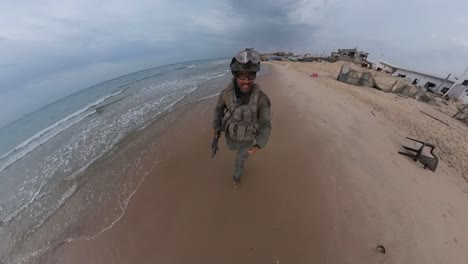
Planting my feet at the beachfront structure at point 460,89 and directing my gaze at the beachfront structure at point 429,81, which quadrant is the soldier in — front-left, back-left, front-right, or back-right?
back-left

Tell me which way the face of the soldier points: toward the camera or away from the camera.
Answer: toward the camera

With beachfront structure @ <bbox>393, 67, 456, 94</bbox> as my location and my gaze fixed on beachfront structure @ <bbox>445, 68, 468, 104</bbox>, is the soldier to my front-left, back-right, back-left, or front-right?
front-right

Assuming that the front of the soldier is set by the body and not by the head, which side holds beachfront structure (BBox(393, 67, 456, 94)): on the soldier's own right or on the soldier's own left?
on the soldier's own left

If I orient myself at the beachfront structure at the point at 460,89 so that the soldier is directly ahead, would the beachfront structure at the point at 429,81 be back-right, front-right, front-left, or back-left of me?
back-right

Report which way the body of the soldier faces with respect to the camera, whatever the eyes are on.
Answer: toward the camera

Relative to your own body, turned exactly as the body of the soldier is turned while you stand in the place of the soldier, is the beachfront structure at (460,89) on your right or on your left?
on your left

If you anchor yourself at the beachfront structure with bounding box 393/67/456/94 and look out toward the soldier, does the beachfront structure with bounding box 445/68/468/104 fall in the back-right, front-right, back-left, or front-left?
front-left
